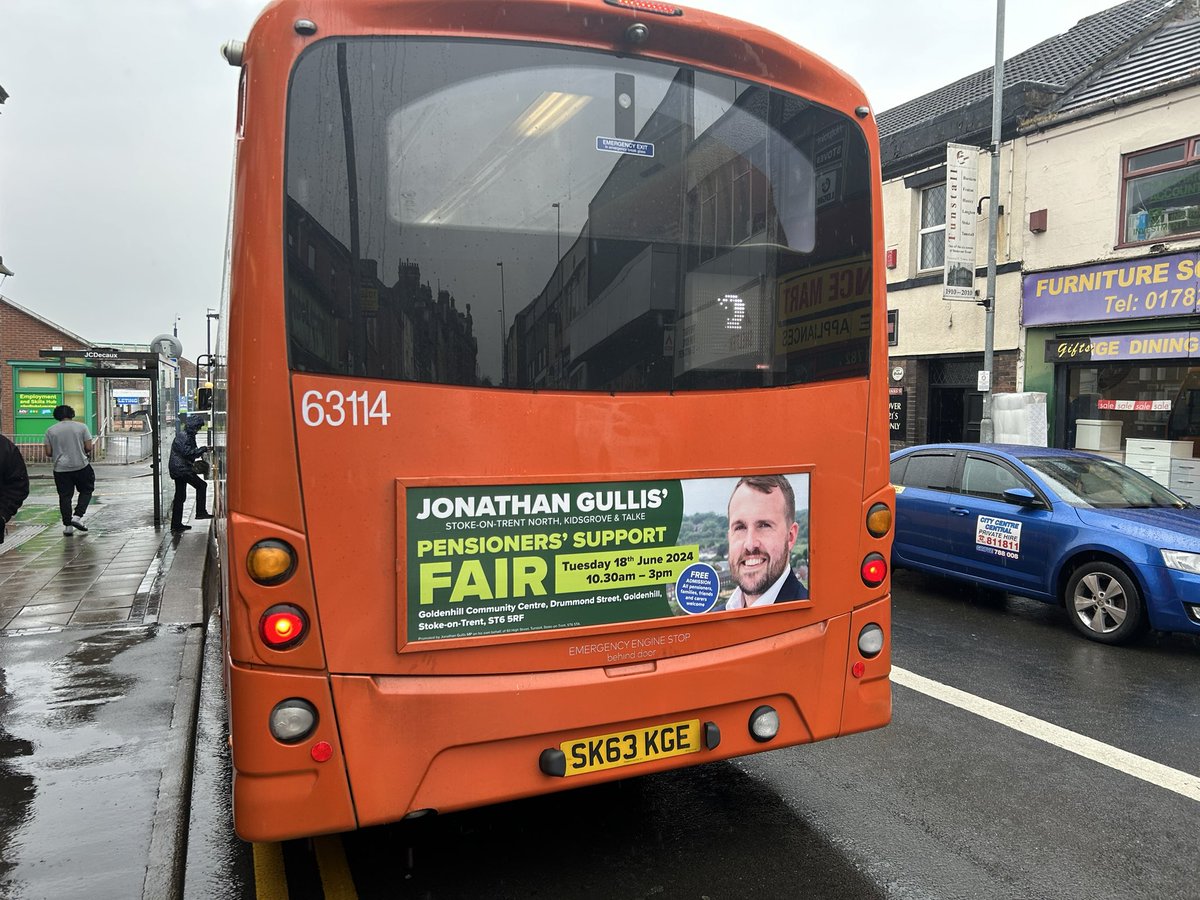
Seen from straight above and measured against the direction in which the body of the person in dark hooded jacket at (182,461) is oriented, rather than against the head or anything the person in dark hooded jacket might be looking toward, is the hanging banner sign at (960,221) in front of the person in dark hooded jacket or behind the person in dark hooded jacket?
in front

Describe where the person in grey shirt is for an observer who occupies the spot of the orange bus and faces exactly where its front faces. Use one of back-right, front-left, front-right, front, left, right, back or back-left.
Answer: front-left

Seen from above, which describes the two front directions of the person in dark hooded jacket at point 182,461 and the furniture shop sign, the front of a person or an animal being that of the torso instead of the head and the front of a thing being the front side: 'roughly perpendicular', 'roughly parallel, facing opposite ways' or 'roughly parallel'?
roughly parallel, facing opposite ways

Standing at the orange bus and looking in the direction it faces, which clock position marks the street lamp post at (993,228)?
The street lamp post is roughly at 3 o'clock from the orange bus.

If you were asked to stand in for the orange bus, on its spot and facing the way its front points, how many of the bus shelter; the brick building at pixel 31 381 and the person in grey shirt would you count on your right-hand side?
0

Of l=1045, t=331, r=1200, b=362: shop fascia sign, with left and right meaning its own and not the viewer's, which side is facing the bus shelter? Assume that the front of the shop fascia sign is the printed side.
front

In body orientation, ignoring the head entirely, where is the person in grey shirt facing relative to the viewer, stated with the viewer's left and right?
facing away from the viewer

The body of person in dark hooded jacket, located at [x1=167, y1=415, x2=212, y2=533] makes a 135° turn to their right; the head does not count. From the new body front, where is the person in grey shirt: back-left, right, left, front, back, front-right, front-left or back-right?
front-right

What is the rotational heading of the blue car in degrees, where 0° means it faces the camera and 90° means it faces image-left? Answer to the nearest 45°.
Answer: approximately 315°

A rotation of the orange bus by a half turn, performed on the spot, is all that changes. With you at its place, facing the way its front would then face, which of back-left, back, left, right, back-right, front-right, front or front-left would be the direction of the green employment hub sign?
back-right

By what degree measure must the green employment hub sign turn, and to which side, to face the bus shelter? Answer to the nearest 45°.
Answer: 0° — it already faces it

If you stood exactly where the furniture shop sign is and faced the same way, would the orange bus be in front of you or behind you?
in front

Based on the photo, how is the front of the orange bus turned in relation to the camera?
facing away from the viewer

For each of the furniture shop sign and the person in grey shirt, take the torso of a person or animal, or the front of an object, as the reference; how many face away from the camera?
1

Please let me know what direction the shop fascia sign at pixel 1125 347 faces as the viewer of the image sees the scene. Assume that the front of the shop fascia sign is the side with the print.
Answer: facing the viewer and to the left of the viewer
